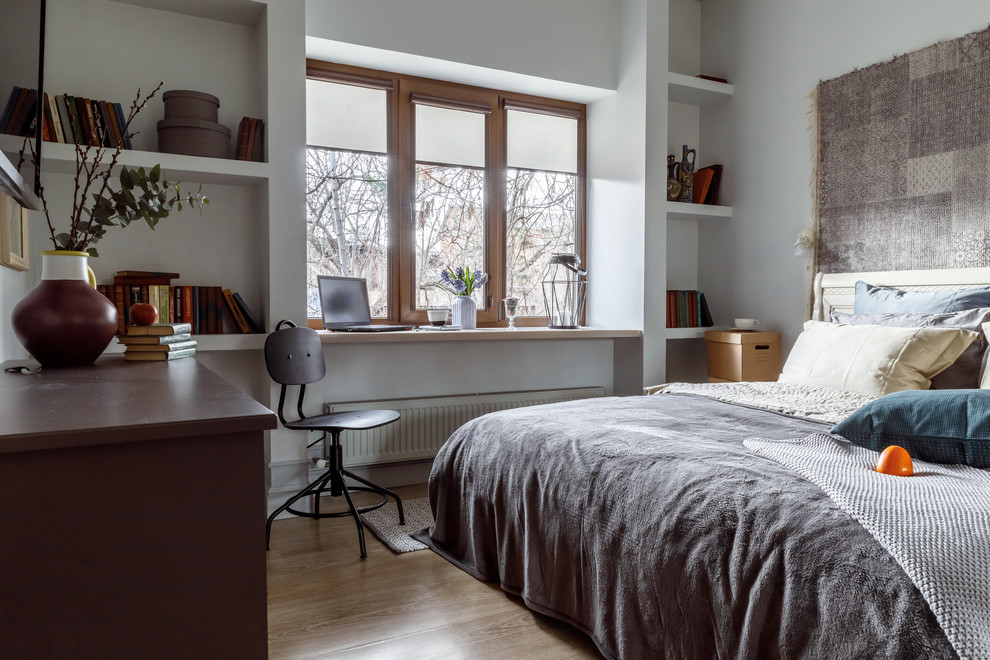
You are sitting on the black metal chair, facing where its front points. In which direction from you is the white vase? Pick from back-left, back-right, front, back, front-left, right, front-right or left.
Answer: left

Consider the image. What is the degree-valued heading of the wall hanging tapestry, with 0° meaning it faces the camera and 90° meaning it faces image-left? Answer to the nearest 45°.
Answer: approximately 45°

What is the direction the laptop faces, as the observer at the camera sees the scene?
facing the viewer and to the right of the viewer

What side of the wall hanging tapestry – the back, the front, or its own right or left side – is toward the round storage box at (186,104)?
front

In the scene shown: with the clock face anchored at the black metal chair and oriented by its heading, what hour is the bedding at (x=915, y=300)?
The bedding is roughly at 11 o'clock from the black metal chair.

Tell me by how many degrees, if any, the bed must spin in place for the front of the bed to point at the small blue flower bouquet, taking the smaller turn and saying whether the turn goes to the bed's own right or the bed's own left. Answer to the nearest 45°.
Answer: approximately 90° to the bed's own right

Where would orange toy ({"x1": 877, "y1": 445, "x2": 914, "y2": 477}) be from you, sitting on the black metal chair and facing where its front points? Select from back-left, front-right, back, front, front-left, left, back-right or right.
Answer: front

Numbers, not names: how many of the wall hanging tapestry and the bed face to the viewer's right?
0

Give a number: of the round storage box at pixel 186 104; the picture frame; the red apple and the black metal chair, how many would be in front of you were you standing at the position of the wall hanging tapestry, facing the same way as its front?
4

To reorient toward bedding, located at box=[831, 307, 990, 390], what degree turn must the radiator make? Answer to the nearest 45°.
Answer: approximately 45° to its left
